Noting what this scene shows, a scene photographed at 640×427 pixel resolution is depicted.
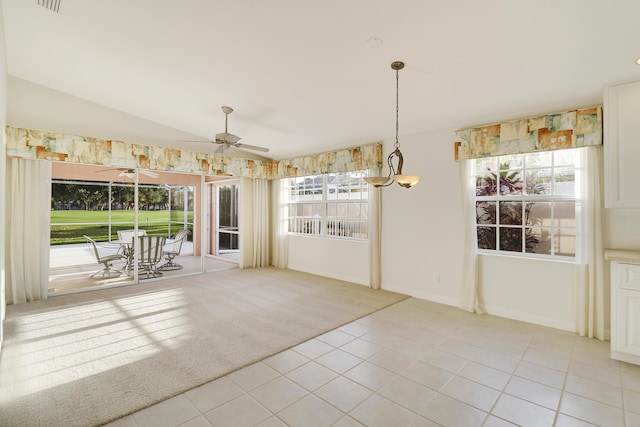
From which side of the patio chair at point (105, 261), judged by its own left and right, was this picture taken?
right

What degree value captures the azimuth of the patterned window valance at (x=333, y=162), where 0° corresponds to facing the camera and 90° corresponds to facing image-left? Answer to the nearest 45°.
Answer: approximately 45°

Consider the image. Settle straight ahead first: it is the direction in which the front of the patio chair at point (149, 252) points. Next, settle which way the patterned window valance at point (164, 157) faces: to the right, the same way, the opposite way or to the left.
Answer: the opposite way

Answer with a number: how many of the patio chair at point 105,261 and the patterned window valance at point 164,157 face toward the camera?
1

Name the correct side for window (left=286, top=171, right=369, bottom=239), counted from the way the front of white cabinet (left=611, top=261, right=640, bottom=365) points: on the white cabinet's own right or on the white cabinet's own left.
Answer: on the white cabinet's own right

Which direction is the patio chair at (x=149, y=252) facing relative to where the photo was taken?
away from the camera

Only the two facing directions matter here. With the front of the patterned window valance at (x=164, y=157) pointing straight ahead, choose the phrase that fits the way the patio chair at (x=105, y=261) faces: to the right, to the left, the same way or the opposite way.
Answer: to the left
